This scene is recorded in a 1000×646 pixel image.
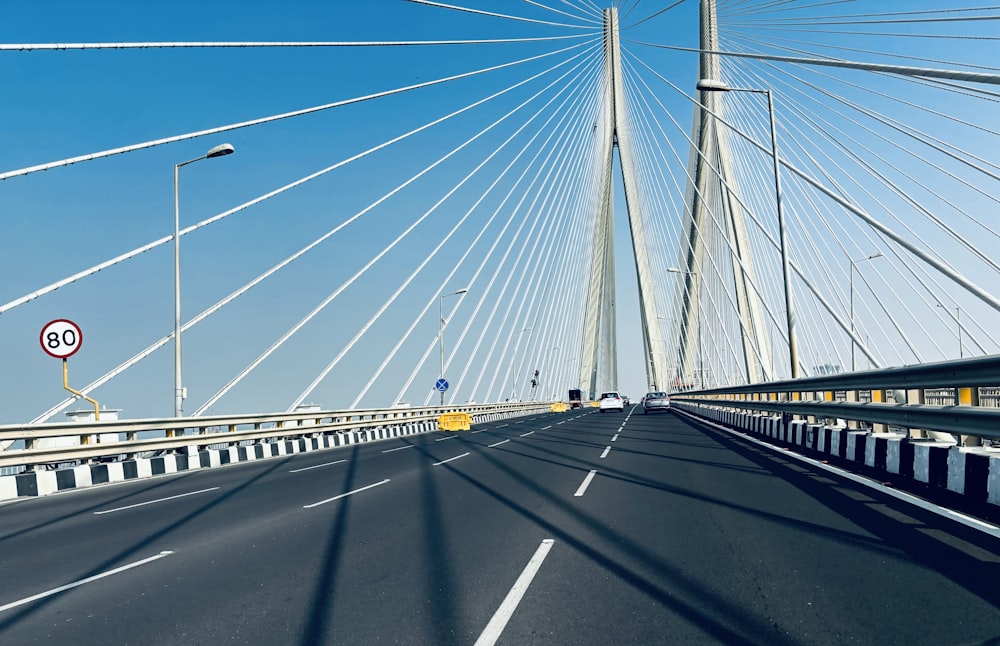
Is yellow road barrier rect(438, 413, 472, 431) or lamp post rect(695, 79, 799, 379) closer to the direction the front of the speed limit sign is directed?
the lamp post

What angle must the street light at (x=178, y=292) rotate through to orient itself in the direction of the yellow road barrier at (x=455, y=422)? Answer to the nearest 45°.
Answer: approximately 45° to its left

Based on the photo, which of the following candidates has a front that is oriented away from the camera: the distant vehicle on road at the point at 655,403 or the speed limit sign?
the distant vehicle on road

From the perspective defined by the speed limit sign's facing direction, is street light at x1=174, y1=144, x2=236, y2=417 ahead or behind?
behind

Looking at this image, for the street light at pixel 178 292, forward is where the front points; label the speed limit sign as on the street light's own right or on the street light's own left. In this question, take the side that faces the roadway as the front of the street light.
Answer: on the street light's own right

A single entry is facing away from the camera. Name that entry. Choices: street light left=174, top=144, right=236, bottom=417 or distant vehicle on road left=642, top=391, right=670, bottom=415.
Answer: the distant vehicle on road

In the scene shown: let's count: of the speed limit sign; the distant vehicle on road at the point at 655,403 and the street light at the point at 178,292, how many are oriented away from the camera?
1

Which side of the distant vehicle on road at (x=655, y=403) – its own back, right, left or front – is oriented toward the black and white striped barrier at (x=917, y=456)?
back

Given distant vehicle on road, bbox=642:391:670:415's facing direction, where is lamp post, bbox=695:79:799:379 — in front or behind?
behind

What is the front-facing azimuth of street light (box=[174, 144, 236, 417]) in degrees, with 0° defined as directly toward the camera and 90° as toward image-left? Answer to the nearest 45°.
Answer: approximately 270°

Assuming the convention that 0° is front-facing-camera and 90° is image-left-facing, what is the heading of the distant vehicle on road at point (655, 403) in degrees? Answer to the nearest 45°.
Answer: approximately 180°

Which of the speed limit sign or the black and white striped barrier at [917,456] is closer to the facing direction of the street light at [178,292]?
the black and white striped barrier

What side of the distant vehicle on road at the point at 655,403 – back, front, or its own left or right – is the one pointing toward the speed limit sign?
back
